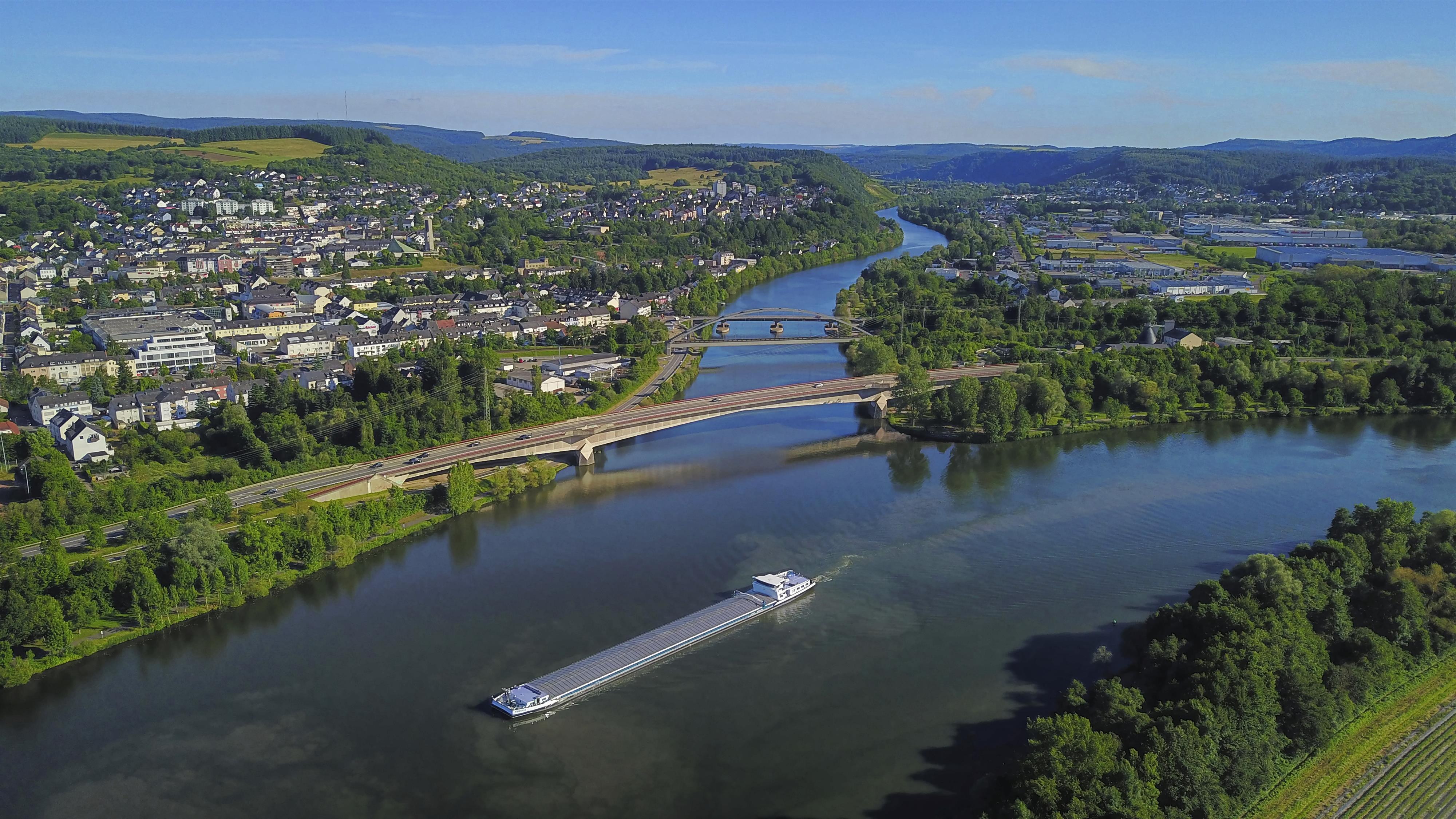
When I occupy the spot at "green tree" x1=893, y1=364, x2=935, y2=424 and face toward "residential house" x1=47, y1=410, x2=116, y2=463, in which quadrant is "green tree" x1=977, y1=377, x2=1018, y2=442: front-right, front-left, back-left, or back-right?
back-left

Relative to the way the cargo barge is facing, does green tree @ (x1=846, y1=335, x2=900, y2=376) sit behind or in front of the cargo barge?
behind

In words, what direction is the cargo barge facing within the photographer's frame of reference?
facing the viewer and to the left of the viewer

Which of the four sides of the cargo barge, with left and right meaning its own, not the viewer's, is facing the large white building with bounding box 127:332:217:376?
right

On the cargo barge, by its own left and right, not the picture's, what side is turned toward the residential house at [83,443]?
right

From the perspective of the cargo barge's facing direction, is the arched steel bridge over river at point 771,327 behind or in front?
behind

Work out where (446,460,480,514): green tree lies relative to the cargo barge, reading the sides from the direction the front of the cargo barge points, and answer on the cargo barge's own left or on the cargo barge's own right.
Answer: on the cargo barge's own right

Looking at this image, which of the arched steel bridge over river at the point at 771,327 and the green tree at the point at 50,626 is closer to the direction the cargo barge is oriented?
the green tree

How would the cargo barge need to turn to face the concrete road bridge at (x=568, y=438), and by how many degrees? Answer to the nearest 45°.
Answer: approximately 135° to its right

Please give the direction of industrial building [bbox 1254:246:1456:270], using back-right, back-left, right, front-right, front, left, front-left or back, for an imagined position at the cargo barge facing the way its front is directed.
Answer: back

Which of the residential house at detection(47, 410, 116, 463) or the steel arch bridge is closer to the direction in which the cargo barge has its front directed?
the residential house
